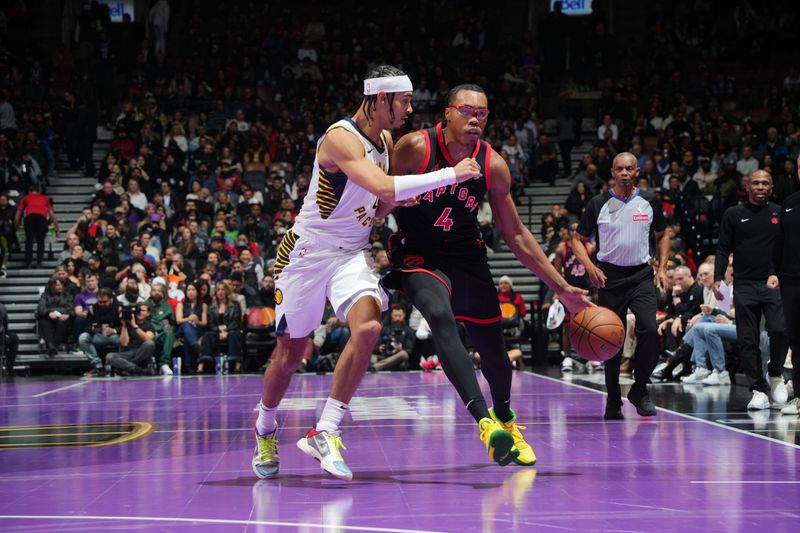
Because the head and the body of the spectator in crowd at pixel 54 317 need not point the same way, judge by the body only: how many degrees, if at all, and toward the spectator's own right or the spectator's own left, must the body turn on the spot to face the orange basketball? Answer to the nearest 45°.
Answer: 0° — they already face it

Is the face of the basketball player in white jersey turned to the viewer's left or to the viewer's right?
to the viewer's right

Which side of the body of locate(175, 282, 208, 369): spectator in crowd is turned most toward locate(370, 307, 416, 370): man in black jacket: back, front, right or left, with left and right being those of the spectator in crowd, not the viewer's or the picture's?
left

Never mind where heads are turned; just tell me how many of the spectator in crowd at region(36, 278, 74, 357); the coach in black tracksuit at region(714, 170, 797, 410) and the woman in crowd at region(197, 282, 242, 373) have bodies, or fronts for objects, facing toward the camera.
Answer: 3

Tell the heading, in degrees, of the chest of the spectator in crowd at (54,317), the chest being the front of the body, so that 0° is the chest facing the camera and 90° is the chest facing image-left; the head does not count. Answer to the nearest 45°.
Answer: approximately 0°

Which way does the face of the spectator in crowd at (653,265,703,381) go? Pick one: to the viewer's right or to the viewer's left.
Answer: to the viewer's left

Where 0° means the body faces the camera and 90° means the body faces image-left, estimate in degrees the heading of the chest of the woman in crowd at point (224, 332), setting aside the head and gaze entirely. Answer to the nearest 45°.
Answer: approximately 0°

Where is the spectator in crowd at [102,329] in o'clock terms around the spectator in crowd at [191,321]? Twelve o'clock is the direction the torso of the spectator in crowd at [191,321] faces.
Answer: the spectator in crowd at [102,329] is roughly at 3 o'clock from the spectator in crowd at [191,321].
